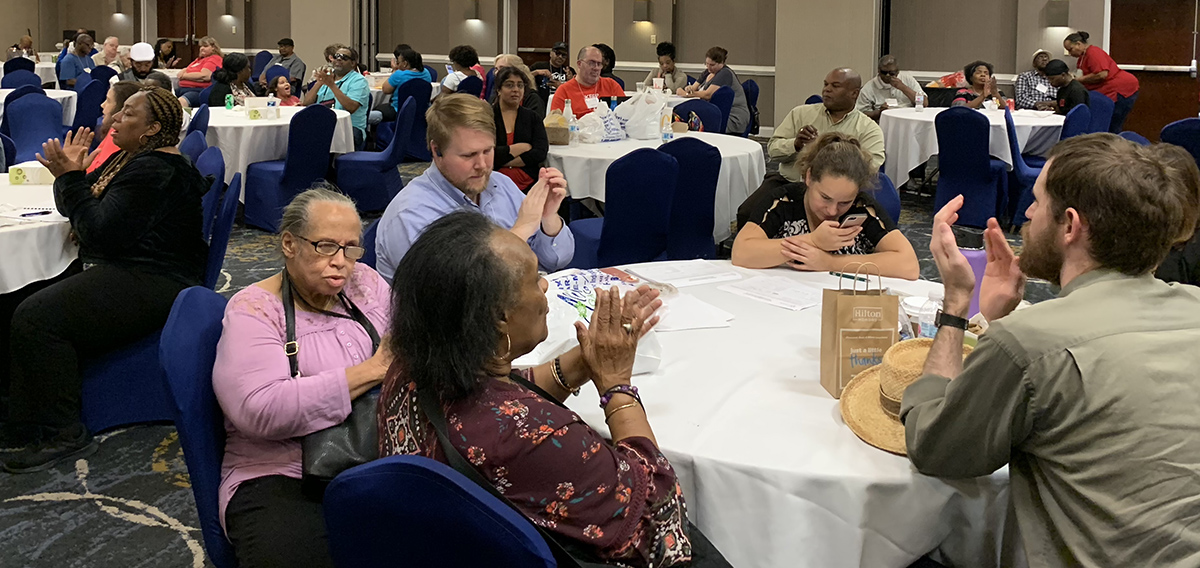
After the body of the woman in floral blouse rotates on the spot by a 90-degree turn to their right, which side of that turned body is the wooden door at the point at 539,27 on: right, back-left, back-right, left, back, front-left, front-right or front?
back-left

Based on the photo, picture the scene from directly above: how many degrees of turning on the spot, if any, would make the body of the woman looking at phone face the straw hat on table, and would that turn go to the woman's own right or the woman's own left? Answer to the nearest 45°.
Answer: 0° — they already face it

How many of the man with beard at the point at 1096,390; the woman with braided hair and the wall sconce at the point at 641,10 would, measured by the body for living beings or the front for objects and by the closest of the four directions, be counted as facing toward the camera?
1

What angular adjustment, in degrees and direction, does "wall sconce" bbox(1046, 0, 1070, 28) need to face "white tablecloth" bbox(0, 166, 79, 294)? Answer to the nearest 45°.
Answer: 0° — it already faces it

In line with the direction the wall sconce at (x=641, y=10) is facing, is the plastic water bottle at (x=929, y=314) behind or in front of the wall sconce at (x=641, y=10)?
in front

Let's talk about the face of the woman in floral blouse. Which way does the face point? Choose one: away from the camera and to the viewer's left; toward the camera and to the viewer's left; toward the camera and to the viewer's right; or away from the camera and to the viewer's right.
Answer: away from the camera and to the viewer's right

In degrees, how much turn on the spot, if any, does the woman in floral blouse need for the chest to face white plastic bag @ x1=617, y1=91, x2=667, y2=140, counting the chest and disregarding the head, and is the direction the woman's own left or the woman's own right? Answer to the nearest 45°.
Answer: approximately 45° to the woman's own left

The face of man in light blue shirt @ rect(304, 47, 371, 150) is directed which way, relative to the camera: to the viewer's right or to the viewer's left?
to the viewer's left

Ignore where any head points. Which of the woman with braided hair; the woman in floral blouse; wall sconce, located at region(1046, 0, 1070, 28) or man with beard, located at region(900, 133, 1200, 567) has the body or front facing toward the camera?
the wall sconce

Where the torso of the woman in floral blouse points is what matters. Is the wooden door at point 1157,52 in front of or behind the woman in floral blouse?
in front
